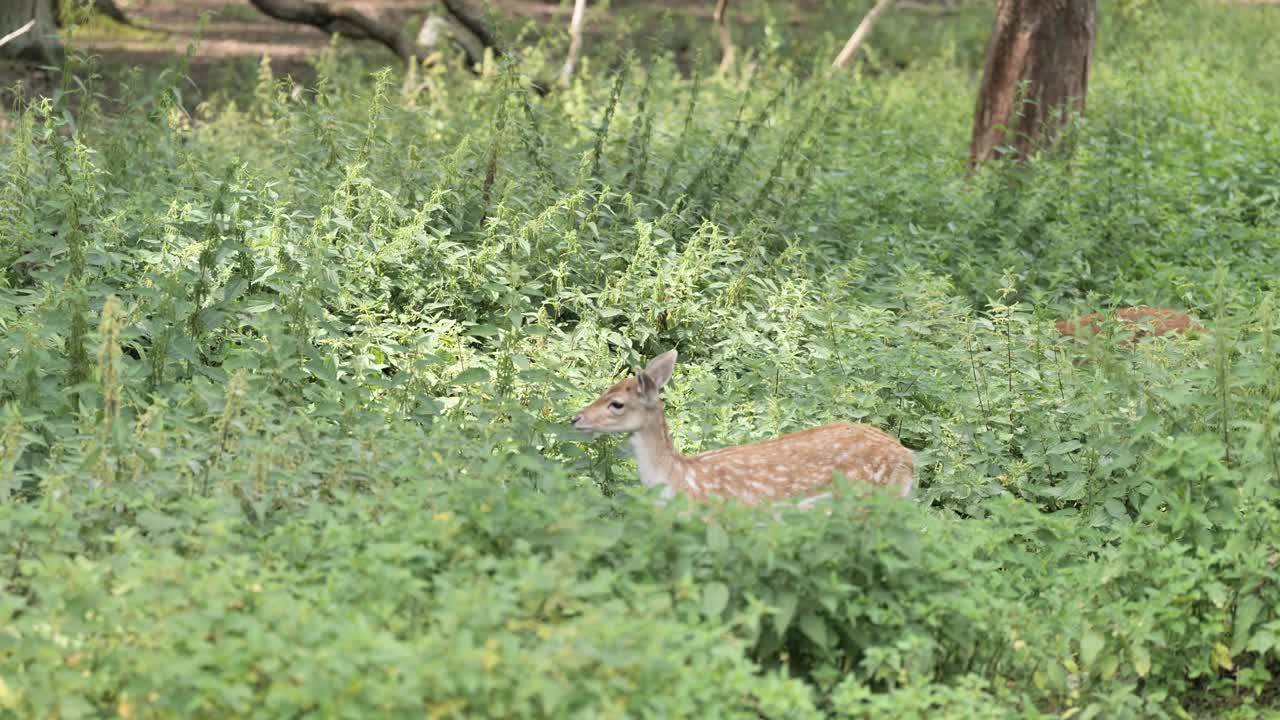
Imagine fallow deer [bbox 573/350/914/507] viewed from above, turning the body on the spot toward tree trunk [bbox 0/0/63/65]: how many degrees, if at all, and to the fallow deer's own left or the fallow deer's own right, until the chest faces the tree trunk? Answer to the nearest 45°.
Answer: approximately 45° to the fallow deer's own right

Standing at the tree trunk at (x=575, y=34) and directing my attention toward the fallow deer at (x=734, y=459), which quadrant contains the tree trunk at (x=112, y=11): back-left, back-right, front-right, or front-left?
back-right

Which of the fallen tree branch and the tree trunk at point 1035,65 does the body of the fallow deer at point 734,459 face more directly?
the fallen tree branch

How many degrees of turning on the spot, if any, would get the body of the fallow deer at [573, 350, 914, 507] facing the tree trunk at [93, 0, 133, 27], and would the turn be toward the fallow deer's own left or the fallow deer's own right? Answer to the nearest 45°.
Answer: approximately 45° to the fallow deer's own right

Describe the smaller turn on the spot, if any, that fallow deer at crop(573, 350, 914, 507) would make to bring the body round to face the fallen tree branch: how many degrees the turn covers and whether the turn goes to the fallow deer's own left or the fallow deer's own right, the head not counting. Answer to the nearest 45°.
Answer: approximately 45° to the fallow deer's own right

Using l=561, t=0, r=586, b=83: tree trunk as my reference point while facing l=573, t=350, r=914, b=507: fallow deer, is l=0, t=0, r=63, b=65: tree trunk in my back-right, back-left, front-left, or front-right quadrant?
back-right

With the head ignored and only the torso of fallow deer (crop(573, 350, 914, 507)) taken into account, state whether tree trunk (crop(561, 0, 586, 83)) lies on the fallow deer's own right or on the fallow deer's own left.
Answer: on the fallow deer's own right

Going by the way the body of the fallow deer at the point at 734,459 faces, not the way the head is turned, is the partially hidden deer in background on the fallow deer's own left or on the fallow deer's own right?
on the fallow deer's own right

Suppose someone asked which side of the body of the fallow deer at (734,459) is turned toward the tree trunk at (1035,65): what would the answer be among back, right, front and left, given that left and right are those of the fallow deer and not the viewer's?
right

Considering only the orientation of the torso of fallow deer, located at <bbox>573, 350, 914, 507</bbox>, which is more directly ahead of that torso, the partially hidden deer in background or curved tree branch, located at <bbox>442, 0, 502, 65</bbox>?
the curved tree branch

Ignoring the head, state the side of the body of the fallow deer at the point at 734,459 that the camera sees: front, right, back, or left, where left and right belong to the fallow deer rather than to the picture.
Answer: left
